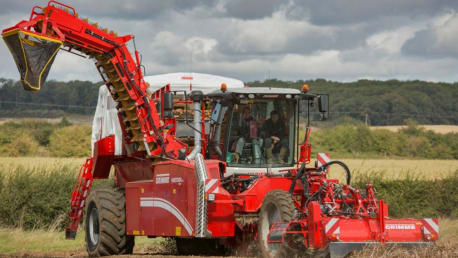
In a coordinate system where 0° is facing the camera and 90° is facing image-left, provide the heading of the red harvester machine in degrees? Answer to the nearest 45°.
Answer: approximately 315°
